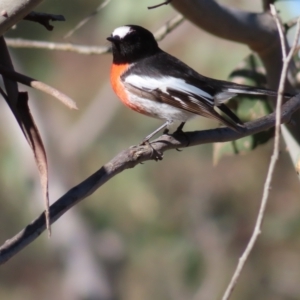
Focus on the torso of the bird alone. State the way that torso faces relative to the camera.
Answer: to the viewer's left

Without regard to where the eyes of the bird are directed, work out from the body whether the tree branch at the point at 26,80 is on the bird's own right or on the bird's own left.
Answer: on the bird's own left
